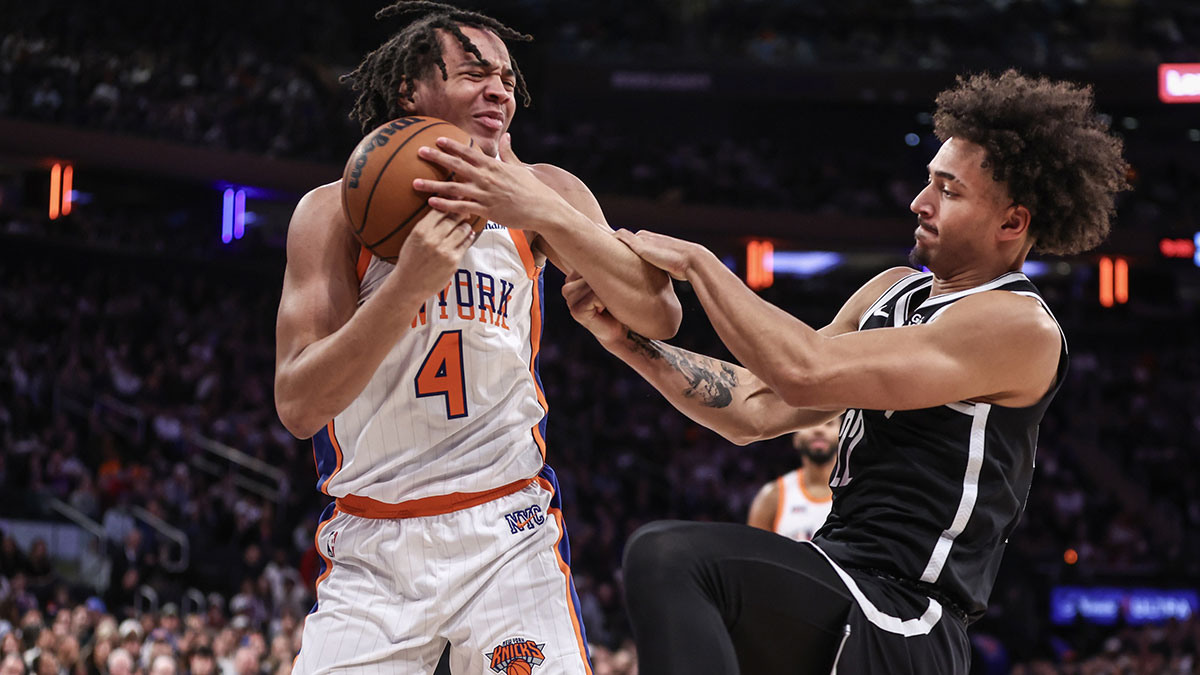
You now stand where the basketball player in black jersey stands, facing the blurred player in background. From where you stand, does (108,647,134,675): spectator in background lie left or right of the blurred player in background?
left

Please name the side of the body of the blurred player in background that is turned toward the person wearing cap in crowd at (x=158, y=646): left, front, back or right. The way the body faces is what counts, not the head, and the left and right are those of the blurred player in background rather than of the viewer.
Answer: right

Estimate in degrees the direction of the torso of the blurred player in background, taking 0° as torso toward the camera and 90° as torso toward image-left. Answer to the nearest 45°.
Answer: approximately 0°

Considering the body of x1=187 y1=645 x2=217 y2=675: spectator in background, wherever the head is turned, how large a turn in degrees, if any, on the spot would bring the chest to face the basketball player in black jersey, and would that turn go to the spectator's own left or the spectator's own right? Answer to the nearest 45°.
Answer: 0° — they already face them

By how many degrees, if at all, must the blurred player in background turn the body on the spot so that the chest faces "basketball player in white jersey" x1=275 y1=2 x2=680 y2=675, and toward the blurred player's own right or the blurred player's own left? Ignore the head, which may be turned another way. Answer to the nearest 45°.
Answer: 0° — they already face them

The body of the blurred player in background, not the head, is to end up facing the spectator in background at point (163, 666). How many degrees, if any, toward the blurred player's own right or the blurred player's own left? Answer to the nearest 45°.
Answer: approximately 90° to the blurred player's own right

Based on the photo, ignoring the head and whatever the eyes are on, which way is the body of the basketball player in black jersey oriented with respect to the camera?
to the viewer's left

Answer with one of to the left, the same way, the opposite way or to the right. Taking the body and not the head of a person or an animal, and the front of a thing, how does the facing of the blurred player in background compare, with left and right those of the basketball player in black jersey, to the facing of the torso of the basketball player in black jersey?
to the left

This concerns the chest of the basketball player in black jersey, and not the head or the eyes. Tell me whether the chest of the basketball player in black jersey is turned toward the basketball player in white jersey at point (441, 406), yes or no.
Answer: yes

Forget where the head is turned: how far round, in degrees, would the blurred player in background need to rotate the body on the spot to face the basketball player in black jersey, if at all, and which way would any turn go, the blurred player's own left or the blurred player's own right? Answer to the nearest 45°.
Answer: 0° — they already face them

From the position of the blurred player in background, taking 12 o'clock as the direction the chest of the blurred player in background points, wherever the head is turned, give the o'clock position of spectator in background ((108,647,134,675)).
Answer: The spectator in background is roughly at 3 o'clock from the blurred player in background.
